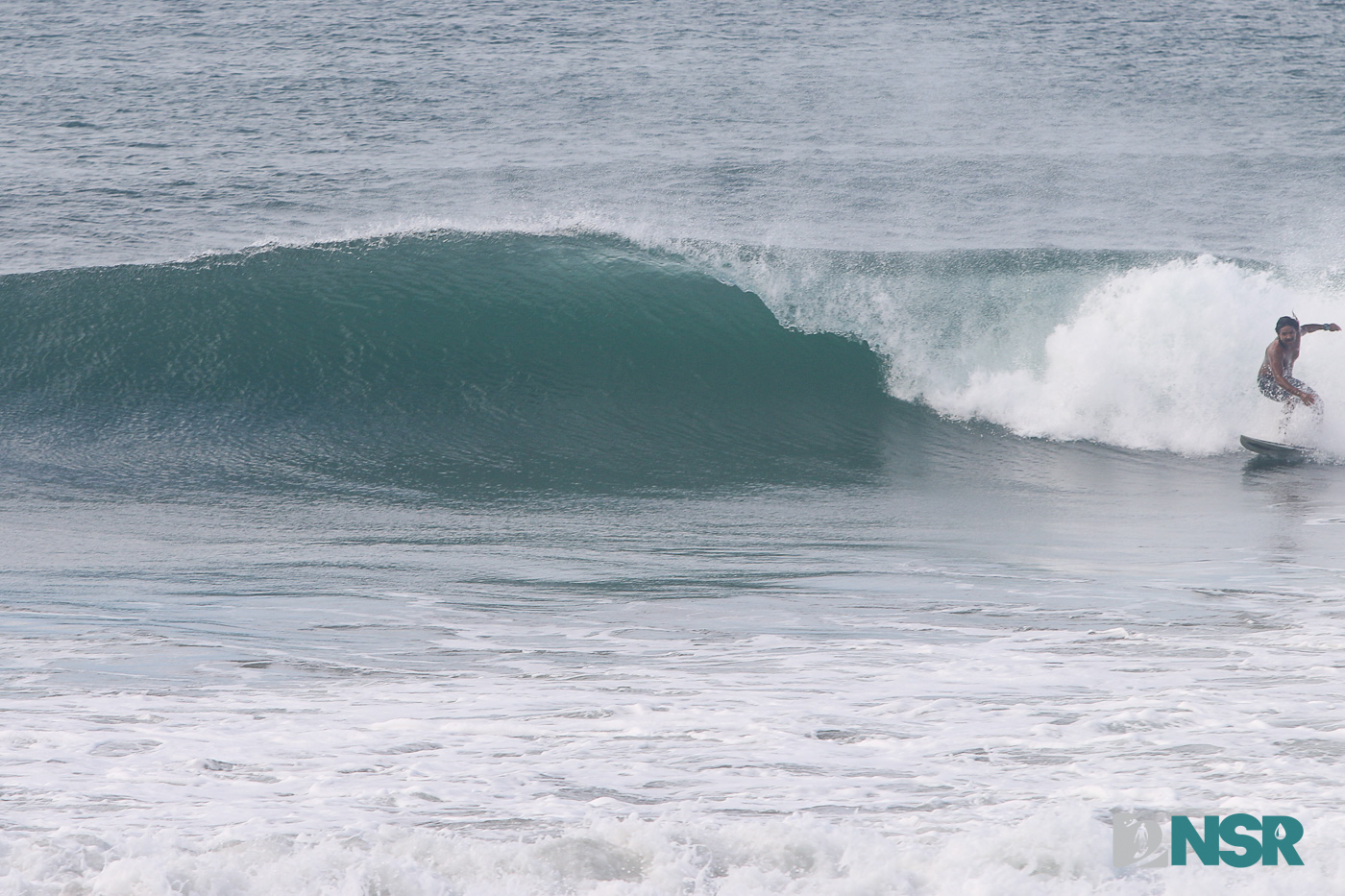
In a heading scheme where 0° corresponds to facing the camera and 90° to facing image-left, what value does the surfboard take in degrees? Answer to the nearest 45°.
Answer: approximately 90°

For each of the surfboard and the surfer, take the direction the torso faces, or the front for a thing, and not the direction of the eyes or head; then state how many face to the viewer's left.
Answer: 1

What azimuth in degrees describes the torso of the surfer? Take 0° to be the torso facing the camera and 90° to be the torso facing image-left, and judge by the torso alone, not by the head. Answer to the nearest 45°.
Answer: approximately 315°

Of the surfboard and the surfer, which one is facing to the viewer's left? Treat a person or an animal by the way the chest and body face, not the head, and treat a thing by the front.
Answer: the surfboard
